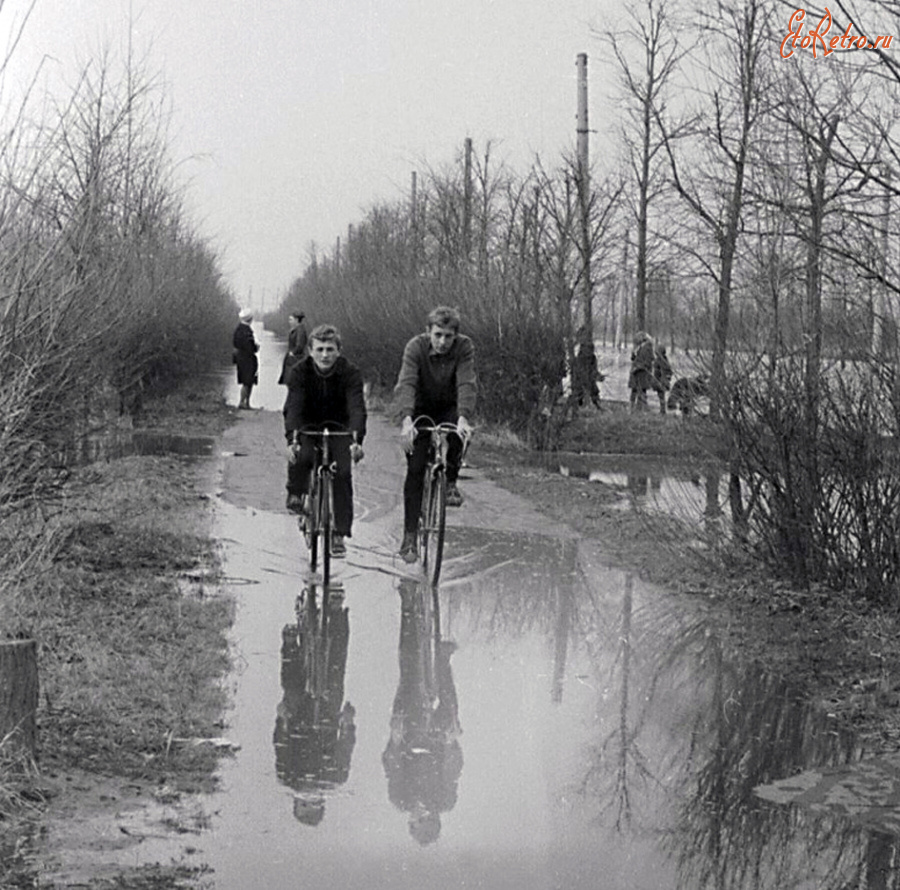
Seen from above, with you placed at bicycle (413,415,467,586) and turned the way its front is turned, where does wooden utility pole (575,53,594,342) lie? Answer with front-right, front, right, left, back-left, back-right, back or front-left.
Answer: back

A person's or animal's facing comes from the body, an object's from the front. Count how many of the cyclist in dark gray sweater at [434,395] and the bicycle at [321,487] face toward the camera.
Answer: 2

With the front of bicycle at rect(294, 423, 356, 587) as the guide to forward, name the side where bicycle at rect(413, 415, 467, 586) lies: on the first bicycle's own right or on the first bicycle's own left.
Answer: on the first bicycle's own left

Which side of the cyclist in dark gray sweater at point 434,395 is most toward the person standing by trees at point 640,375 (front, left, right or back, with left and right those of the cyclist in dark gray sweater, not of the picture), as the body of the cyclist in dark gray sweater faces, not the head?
back

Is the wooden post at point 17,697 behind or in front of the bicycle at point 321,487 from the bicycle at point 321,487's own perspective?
in front

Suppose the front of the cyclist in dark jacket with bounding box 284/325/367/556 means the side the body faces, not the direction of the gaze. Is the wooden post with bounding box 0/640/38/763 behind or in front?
in front

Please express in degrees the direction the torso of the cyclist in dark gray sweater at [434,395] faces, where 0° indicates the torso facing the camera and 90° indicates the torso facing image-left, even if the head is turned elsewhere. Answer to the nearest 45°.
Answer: approximately 0°

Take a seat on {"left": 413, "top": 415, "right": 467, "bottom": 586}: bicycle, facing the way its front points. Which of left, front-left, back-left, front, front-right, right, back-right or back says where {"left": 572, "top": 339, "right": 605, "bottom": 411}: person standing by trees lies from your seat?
back

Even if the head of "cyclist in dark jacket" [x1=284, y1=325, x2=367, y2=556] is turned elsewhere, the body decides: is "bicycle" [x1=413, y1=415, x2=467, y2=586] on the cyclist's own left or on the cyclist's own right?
on the cyclist's own left
